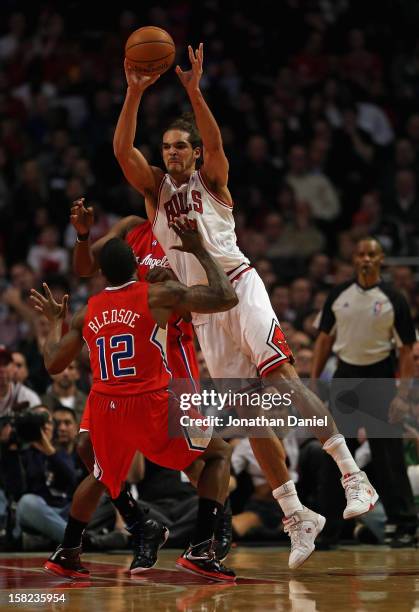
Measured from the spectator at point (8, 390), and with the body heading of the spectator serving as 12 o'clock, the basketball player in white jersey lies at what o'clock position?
The basketball player in white jersey is roughly at 11 o'clock from the spectator.

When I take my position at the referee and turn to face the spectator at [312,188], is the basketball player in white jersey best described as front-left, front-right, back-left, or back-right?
back-left

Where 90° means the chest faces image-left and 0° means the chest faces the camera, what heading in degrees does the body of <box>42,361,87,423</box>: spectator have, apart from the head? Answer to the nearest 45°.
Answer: approximately 0°

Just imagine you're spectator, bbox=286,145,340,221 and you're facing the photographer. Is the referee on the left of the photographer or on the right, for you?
left

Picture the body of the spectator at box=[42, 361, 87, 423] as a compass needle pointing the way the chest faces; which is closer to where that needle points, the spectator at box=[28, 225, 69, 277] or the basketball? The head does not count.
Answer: the basketball

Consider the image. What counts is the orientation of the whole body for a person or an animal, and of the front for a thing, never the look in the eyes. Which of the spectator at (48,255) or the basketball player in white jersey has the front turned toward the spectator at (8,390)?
the spectator at (48,255)
